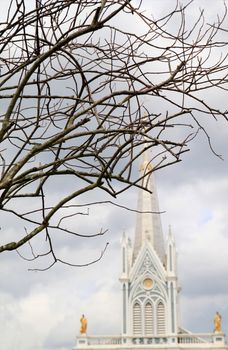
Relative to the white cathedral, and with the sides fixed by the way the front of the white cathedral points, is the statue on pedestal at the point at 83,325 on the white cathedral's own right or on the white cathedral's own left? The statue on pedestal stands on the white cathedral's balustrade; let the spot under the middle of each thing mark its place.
on the white cathedral's own right

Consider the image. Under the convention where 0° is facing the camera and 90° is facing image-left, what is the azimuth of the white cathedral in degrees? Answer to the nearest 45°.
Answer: approximately 0°

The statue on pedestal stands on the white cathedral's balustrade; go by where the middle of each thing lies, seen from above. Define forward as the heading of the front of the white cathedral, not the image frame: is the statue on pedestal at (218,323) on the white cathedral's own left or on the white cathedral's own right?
on the white cathedral's own left
